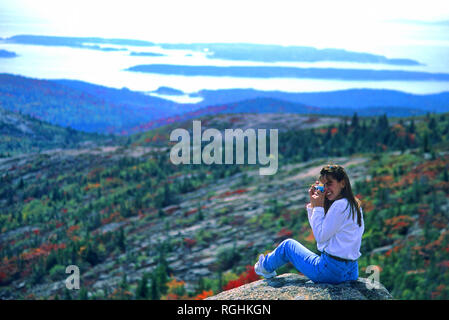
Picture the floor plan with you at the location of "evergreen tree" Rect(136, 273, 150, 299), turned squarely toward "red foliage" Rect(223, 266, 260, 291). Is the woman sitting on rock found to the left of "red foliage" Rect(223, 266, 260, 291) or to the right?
right

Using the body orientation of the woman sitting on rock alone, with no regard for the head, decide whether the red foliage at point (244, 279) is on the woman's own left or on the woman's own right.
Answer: on the woman's own right

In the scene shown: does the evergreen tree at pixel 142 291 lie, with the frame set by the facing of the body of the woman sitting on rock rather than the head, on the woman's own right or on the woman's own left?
on the woman's own right

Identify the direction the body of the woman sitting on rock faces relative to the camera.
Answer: to the viewer's left
